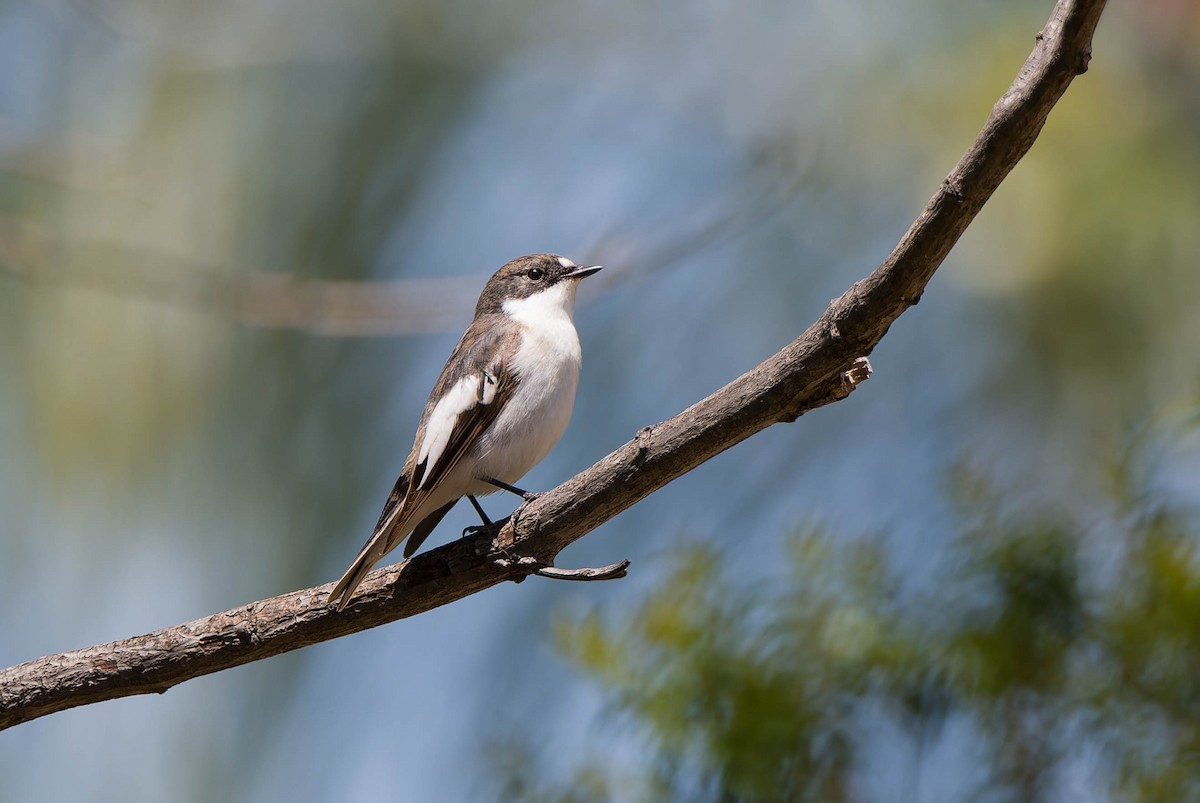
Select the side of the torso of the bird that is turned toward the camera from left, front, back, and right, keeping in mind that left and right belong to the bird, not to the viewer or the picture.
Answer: right
